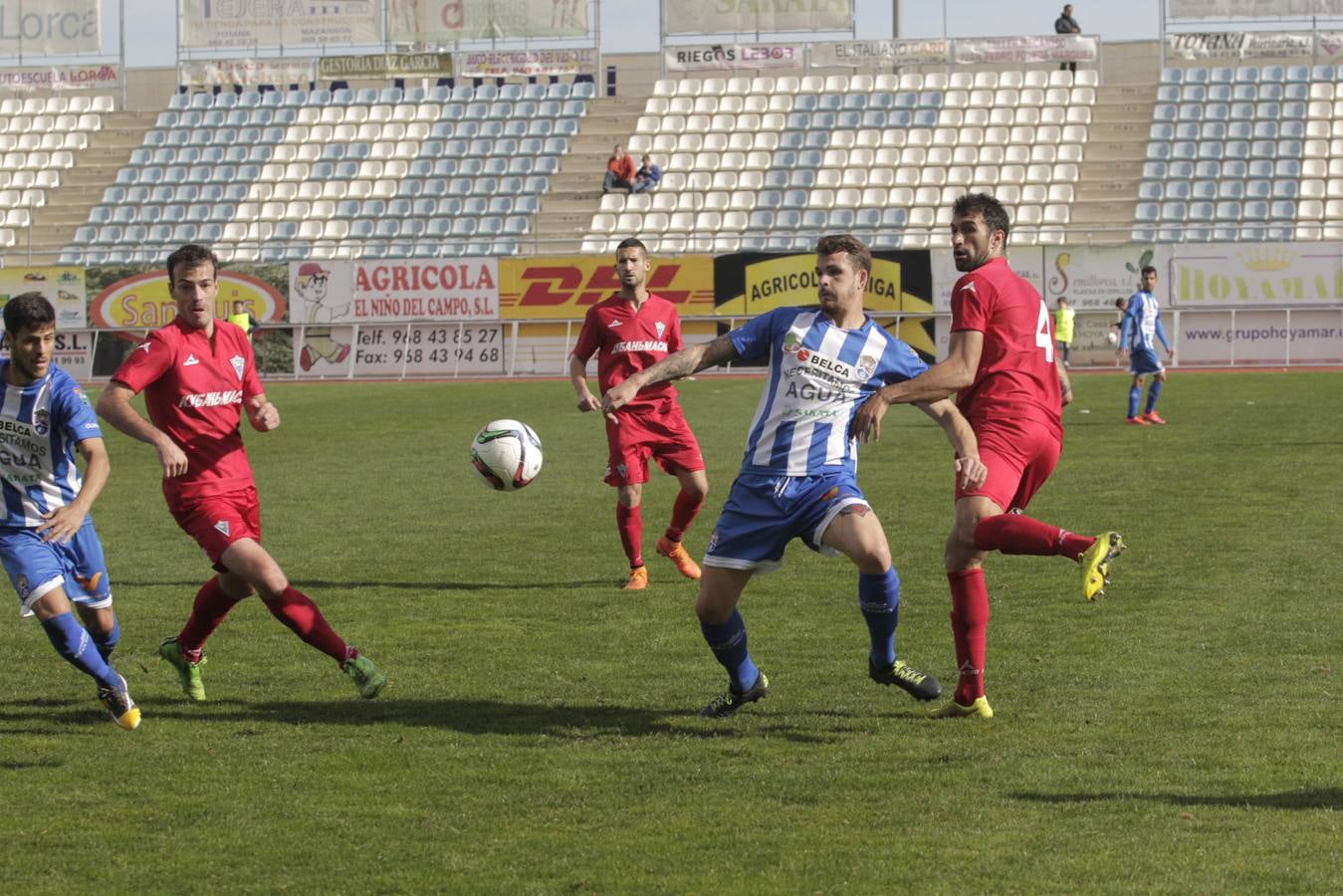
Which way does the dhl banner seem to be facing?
toward the camera

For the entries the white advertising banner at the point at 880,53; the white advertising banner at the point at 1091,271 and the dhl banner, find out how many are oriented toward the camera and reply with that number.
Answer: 3

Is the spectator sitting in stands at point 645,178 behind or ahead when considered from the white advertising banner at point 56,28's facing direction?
ahead

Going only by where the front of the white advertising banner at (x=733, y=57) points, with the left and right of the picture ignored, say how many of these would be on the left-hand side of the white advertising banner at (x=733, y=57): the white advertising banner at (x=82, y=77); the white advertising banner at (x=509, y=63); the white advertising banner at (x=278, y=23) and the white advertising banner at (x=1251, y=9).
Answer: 1

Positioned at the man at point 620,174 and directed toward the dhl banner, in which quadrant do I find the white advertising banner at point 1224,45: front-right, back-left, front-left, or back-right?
back-left

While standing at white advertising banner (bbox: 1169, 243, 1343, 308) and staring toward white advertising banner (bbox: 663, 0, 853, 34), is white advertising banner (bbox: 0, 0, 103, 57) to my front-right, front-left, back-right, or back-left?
front-left

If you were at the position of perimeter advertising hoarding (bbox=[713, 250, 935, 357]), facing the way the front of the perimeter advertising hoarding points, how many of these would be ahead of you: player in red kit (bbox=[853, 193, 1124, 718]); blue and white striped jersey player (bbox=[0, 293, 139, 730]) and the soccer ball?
3

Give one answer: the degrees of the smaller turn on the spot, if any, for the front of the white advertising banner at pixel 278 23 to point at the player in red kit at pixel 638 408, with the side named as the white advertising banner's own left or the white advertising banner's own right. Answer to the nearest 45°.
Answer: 0° — it already faces them

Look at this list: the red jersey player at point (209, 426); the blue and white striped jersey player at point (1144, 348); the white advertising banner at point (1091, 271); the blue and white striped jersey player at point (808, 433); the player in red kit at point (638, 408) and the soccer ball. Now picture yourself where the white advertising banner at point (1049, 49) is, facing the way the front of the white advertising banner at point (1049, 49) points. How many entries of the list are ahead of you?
6

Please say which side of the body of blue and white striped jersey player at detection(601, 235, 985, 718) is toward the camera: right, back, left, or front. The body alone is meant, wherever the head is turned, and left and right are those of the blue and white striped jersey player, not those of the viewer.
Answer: front

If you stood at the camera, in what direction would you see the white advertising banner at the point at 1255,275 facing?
facing the viewer

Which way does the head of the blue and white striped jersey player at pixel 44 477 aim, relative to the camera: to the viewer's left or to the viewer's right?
to the viewer's right

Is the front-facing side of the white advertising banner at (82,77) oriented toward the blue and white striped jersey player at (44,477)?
yes

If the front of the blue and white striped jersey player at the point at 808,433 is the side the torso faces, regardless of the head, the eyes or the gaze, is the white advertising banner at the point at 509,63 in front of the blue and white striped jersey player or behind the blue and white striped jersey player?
behind

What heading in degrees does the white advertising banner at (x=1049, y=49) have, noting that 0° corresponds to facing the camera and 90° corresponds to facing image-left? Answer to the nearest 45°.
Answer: approximately 0°

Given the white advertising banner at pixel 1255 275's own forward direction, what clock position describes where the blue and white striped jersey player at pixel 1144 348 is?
The blue and white striped jersey player is roughly at 12 o'clock from the white advertising banner.

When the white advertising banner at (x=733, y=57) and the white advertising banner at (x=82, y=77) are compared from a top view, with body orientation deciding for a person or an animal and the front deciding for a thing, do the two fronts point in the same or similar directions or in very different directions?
same or similar directions
